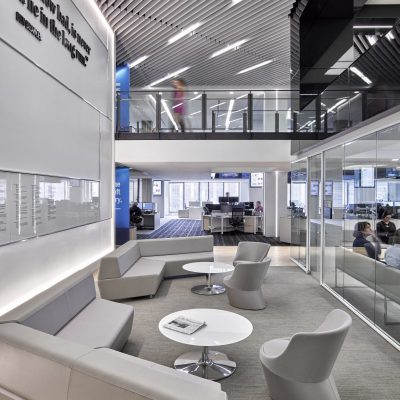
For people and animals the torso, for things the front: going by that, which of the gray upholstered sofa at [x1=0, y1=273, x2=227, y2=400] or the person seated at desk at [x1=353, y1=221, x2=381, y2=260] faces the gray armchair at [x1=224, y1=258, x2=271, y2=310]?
the gray upholstered sofa

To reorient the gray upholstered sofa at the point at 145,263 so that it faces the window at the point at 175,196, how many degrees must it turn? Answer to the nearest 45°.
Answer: approximately 135° to its left

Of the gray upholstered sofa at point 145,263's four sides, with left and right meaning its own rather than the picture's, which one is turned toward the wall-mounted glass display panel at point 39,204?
right

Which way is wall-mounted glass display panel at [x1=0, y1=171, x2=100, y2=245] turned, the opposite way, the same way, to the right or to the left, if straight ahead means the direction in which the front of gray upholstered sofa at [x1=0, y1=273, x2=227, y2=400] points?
to the right

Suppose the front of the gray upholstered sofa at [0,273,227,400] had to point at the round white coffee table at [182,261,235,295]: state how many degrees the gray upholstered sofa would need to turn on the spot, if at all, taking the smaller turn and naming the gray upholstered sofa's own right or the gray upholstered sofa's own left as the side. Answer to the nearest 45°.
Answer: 0° — it already faces it

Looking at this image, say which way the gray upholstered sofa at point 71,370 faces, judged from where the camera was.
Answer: facing away from the viewer and to the right of the viewer
